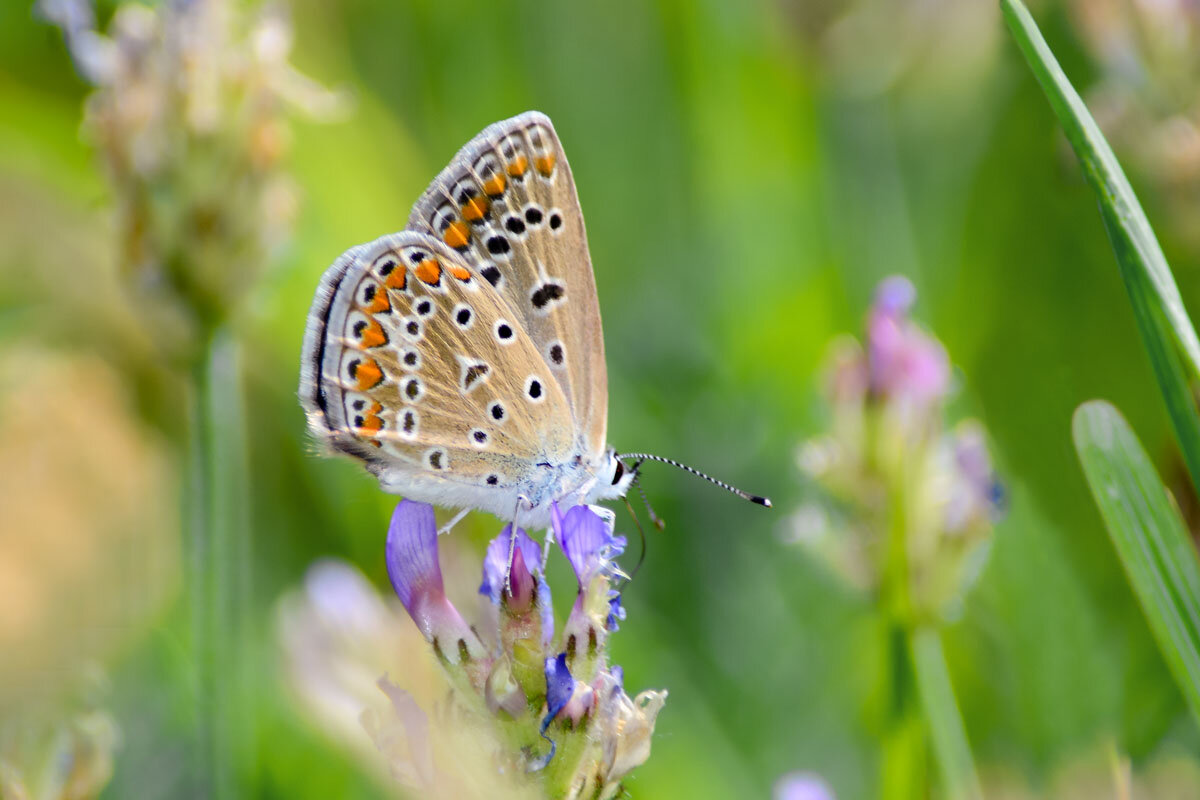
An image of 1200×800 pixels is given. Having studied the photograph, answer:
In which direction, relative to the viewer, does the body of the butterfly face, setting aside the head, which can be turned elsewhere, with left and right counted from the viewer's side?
facing to the right of the viewer

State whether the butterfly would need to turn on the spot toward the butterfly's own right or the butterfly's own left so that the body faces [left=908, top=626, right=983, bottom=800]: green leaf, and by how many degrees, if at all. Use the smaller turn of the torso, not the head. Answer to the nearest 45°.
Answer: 0° — it already faces it

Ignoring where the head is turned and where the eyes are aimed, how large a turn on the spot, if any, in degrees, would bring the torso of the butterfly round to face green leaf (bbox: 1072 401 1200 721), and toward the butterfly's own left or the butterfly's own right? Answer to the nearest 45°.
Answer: approximately 45° to the butterfly's own right
